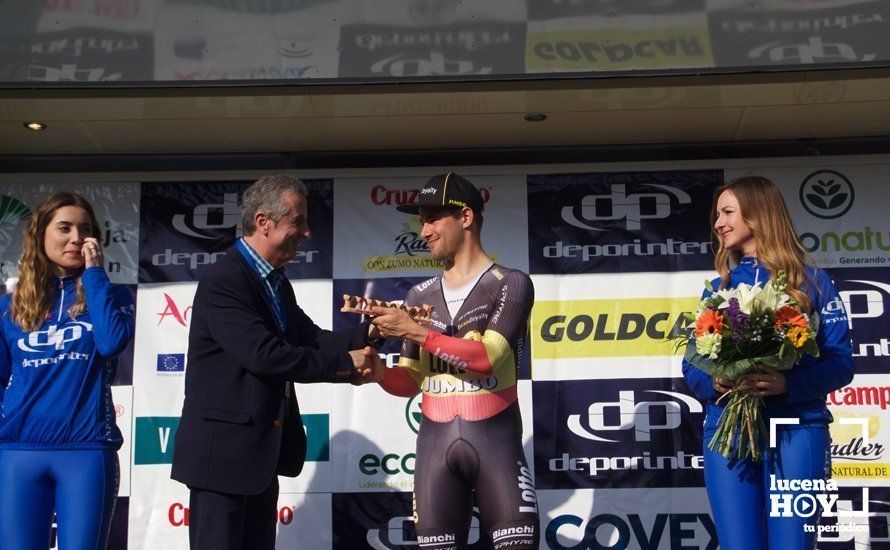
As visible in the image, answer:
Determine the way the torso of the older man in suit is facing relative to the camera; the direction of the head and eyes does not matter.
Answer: to the viewer's right

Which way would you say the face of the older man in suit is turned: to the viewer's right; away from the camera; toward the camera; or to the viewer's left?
to the viewer's right
